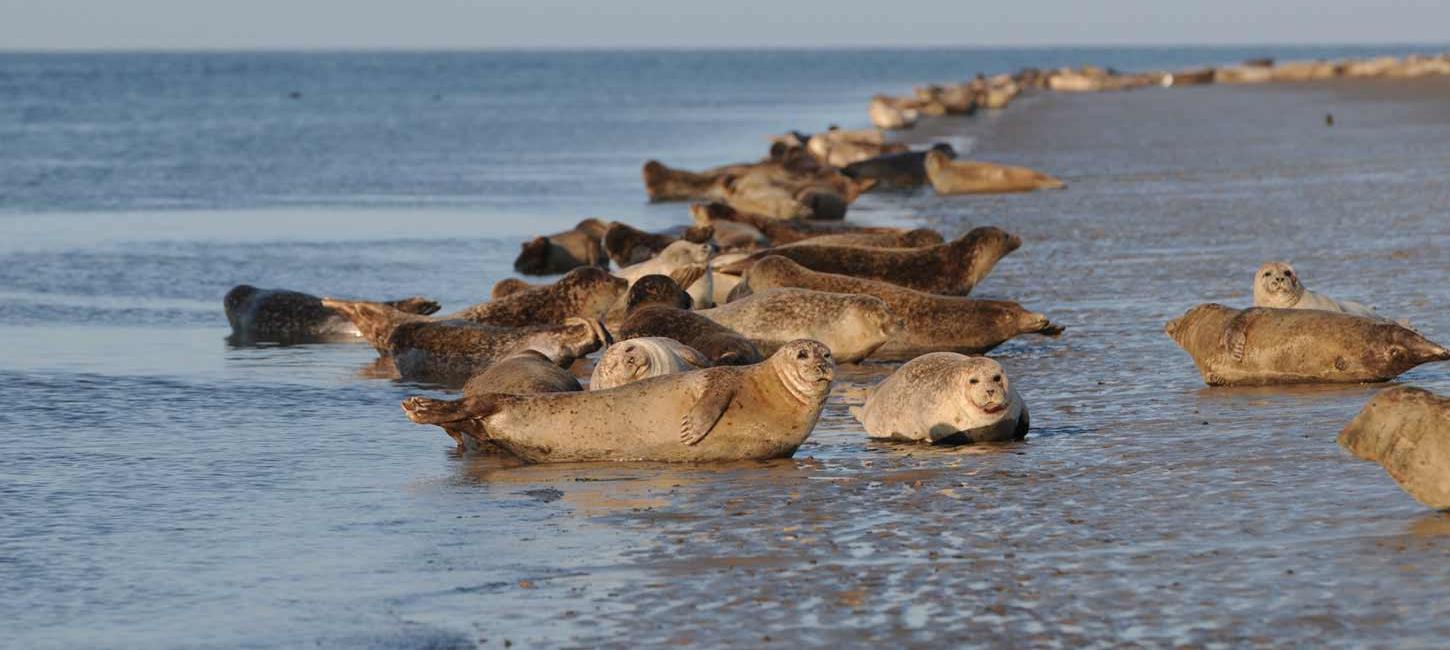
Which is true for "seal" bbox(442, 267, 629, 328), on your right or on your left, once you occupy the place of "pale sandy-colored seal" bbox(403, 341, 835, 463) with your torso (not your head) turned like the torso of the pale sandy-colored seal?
on your left

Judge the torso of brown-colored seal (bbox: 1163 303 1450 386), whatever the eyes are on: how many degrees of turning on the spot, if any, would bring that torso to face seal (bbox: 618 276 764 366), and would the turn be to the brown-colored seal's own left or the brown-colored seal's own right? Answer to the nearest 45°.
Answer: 0° — it already faces it

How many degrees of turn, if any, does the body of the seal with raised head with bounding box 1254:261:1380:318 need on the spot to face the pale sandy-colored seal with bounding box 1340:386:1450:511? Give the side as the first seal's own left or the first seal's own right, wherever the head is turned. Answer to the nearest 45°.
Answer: approximately 45° to the first seal's own left

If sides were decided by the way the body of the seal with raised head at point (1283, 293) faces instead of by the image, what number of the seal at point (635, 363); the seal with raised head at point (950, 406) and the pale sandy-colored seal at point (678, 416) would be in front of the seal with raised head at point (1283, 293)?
3

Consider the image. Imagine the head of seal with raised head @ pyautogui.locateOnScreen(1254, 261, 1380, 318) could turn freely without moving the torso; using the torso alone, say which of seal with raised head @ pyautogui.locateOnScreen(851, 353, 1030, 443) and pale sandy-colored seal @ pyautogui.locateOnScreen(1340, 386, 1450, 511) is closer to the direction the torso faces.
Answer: the seal with raised head

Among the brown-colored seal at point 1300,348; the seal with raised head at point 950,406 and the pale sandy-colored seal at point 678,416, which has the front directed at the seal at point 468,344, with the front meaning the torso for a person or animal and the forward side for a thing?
the brown-colored seal at point 1300,348

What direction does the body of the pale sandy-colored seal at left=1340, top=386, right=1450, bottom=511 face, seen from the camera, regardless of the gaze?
to the viewer's left

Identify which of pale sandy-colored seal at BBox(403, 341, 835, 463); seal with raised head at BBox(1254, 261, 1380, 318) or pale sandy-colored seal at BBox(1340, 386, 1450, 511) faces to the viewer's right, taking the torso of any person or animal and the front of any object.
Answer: pale sandy-colored seal at BBox(403, 341, 835, 463)

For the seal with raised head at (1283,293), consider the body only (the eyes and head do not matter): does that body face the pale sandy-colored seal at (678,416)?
yes

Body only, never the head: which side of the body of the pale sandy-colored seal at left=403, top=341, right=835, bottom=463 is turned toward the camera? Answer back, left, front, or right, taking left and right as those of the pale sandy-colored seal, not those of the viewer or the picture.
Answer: right

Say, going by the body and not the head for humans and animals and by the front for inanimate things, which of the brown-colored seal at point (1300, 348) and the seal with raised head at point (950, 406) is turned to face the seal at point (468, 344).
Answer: the brown-colored seal

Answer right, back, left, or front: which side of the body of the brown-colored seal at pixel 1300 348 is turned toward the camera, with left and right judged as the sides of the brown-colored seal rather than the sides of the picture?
left

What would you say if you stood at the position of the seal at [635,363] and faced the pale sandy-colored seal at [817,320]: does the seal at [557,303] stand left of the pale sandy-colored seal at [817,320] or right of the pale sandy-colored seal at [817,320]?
left
